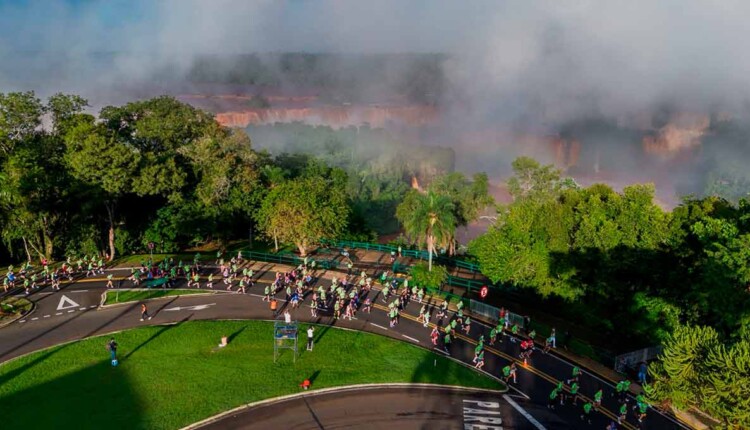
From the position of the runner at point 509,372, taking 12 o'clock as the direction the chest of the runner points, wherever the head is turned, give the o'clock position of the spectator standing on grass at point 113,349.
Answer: The spectator standing on grass is roughly at 4 o'clock from the runner.

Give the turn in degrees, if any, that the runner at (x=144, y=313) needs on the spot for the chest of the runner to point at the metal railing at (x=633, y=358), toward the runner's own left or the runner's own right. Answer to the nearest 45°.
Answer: approximately 45° to the runner's own right

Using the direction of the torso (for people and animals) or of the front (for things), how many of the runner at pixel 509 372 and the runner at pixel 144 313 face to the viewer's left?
0

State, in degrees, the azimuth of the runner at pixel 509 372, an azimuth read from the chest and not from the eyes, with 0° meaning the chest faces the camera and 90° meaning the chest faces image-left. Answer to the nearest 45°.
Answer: approximately 315°

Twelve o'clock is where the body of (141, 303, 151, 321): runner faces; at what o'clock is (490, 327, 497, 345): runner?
(490, 327, 497, 345): runner is roughly at 7 o'clock from (141, 303, 151, 321): runner.

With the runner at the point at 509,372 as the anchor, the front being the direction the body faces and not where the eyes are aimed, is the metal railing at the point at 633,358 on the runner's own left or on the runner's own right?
on the runner's own left

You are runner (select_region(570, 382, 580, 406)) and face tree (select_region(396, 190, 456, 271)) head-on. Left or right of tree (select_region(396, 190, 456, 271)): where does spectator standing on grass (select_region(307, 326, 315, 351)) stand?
left

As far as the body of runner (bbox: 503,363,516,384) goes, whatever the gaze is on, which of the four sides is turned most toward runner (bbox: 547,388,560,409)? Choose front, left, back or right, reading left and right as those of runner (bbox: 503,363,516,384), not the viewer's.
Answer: front

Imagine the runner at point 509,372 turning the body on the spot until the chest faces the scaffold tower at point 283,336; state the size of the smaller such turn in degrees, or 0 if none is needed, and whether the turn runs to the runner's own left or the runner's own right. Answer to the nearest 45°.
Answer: approximately 135° to the runner's own right

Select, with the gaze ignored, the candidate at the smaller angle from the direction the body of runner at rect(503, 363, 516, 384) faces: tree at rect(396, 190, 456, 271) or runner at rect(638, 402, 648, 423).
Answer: the runner

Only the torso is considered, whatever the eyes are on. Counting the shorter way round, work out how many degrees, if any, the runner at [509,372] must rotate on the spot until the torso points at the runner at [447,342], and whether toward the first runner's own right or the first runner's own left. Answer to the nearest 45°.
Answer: approximately 180°
